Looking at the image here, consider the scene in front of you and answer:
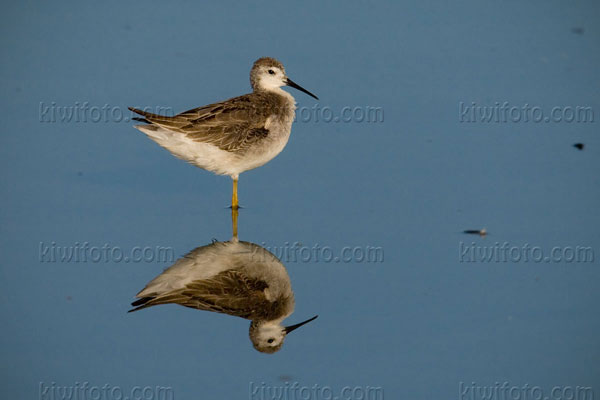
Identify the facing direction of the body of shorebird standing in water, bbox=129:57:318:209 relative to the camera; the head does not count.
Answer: to the viewer's right
